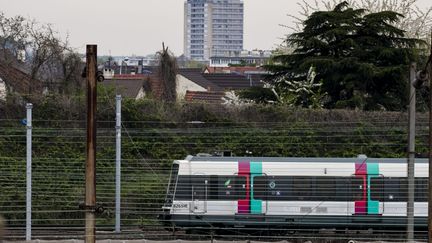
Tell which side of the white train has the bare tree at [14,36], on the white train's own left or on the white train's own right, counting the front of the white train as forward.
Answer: on the white train's own right

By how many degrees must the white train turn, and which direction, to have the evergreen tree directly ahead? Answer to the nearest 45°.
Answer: approximately 90° to its right

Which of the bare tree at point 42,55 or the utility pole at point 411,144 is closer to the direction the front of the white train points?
the bare tree

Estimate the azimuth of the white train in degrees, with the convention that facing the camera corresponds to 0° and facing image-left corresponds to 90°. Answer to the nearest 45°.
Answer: approximately 90°

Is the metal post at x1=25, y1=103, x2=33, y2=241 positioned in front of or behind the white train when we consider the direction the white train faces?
in front

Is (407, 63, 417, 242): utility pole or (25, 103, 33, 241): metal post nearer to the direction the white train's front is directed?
the metal post

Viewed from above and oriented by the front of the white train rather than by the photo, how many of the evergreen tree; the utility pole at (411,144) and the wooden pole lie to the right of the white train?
1

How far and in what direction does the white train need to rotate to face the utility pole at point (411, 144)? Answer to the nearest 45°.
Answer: approximately 135° to its left

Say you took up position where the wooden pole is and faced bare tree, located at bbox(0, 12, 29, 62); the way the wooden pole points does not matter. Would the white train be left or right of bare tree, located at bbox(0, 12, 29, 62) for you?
right

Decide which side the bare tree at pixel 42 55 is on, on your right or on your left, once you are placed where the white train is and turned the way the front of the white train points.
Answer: on your right
